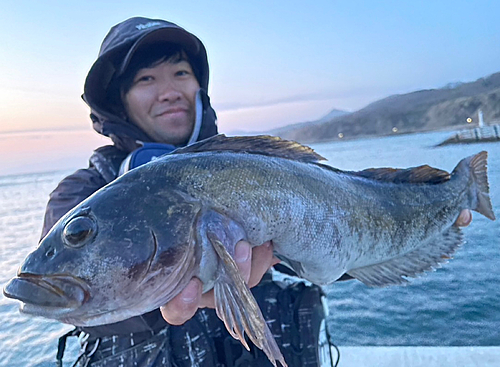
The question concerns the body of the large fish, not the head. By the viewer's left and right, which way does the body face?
facing to the left of the viewer
